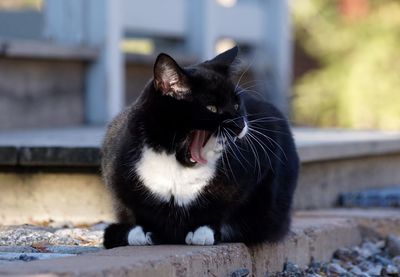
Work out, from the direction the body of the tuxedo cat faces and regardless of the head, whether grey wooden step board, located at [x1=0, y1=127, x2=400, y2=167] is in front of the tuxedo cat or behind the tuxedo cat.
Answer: behind

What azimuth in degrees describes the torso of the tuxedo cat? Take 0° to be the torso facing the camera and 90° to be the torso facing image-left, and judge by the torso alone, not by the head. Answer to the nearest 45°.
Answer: approximately 0°

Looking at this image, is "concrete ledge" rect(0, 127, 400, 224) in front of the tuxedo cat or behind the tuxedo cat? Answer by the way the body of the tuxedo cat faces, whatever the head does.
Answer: behind
